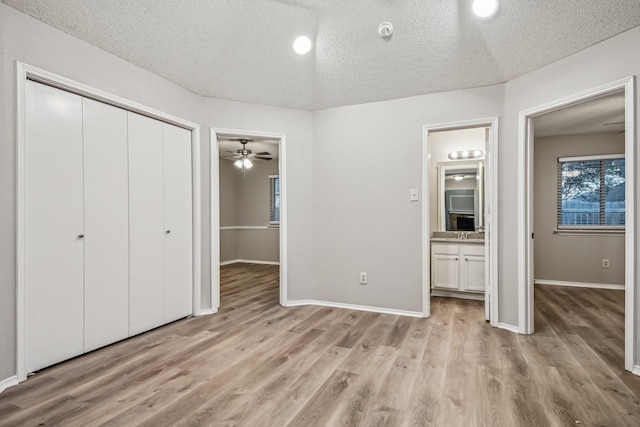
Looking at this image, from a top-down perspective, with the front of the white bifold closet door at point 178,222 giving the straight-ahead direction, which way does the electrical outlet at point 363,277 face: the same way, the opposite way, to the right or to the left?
to the right

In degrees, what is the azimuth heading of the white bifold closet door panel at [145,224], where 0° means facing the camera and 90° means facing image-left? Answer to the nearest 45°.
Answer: approximately 315°

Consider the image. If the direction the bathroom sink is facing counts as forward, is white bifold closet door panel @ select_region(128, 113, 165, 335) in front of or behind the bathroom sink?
in front

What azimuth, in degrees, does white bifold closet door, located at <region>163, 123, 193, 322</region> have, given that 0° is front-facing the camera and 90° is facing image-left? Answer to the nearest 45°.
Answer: approximately 315°

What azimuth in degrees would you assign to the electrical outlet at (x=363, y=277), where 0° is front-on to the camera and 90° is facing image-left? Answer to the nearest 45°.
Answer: approximately 0°

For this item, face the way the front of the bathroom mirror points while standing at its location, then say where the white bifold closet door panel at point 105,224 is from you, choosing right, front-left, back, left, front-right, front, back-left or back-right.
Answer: front-right

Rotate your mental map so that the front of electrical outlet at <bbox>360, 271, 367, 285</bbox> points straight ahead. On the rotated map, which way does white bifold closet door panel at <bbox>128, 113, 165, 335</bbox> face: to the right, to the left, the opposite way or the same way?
to the left

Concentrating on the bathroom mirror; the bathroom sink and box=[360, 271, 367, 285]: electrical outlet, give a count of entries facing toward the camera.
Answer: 3

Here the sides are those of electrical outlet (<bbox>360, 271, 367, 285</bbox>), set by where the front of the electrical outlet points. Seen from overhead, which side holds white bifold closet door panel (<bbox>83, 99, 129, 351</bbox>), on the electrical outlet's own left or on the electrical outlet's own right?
on the electrical outlet's own right
